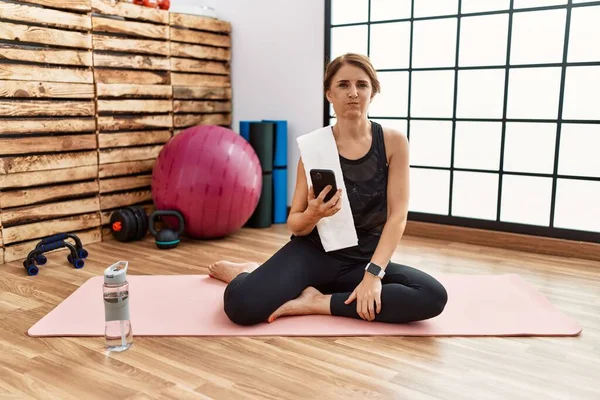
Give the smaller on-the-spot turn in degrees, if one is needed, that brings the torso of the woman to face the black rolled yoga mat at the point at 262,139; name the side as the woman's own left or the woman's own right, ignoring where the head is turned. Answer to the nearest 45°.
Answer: approximately 180°

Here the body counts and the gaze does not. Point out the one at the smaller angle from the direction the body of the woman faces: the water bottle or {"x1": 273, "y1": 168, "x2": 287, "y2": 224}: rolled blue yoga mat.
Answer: the water bottle

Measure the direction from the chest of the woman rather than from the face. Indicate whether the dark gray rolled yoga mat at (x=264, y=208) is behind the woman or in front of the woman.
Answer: behind

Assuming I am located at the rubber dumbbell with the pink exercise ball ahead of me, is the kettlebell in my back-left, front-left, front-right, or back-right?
front-right

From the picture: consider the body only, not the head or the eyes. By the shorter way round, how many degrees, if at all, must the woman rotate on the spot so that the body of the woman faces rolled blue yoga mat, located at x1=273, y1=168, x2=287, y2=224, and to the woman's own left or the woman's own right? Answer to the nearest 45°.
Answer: approximately 180°

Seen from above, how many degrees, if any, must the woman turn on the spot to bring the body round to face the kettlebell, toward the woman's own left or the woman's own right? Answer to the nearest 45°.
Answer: approximately 135° to the woman's own right

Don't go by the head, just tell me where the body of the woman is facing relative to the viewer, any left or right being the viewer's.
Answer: facing the viewer

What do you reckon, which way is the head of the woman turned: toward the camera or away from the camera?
toward the camera

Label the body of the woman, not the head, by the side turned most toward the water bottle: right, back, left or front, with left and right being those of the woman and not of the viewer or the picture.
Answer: right

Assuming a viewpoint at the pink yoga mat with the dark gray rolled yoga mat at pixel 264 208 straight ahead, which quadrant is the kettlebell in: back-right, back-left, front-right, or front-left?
front-left

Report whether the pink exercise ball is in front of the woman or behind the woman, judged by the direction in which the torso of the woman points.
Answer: behind
